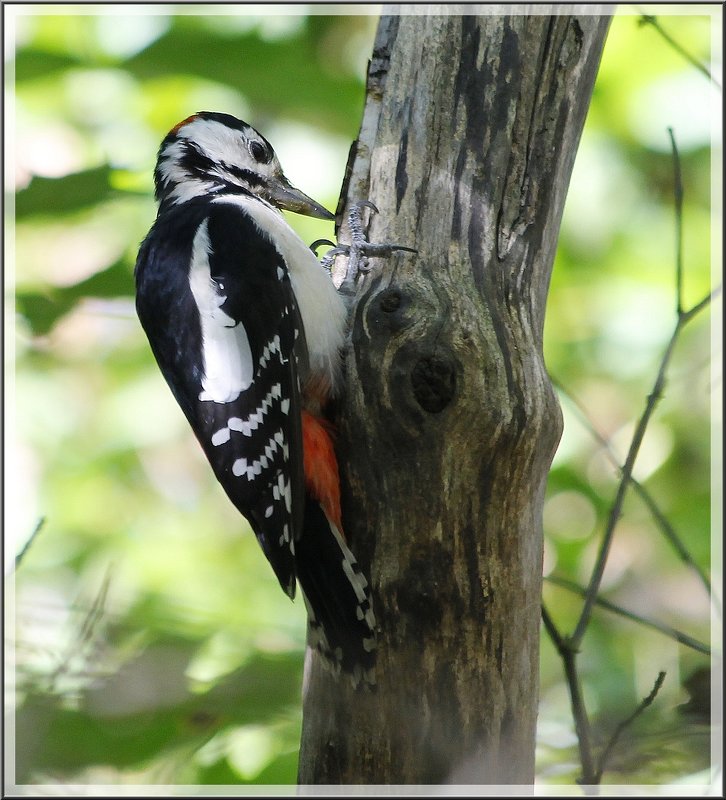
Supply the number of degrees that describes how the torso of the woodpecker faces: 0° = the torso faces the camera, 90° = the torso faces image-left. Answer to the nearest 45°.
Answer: approximately 270°

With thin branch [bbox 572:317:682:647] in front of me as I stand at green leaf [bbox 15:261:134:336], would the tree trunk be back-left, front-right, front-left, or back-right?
front-right
